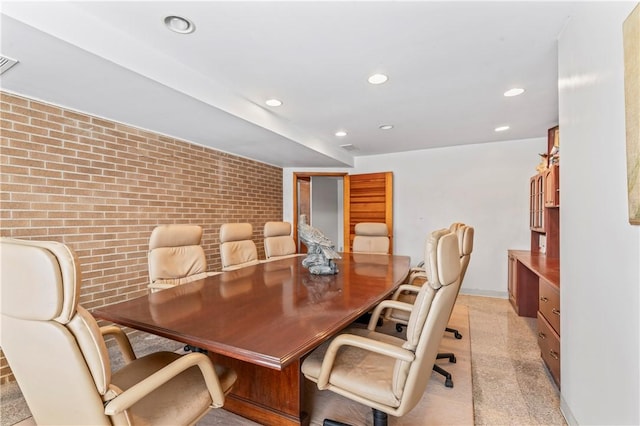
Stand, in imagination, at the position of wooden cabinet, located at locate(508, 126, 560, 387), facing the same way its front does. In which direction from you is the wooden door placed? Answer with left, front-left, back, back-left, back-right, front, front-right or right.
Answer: front

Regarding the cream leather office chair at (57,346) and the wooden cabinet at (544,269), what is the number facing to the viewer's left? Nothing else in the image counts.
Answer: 1

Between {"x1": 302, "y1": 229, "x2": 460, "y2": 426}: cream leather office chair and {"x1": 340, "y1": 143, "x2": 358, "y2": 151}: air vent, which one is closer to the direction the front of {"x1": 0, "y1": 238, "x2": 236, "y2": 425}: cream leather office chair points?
the air vent

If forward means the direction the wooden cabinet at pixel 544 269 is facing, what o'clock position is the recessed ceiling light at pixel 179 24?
The recessed ceiling light is roughly at 10 o'clock from the wooden cabinet.

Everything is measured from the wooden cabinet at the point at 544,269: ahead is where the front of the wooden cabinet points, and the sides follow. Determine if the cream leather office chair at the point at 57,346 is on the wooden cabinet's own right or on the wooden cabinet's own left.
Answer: on the wooden cabinet's own left

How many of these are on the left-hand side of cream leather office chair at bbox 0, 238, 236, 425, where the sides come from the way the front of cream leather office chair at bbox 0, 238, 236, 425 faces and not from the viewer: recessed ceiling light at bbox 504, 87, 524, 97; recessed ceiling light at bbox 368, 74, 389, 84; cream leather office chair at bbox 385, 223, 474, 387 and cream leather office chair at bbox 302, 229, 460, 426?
0

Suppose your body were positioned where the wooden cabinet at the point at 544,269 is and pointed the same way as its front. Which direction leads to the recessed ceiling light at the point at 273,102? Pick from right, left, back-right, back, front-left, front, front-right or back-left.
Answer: front-left

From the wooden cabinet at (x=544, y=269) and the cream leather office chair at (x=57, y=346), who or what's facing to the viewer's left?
the wooden cabinet

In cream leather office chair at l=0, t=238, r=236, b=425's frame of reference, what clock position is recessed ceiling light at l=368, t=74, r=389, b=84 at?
The recessed ceiling light is roughly at 1 o'clock from the cream leather office chair.

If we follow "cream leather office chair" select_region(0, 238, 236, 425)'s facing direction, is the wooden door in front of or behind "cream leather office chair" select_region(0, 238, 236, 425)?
in front

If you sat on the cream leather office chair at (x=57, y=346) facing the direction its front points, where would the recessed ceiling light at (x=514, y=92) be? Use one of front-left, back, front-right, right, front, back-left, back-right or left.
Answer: front-right

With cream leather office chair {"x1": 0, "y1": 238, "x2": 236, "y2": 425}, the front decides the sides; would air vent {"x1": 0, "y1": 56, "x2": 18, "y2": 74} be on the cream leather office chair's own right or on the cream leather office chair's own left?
on the cream leather office chair's own left

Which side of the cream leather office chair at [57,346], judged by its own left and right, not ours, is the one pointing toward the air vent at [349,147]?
front

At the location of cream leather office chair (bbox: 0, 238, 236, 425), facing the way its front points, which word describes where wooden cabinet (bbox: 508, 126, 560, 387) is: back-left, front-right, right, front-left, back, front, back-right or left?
front-right

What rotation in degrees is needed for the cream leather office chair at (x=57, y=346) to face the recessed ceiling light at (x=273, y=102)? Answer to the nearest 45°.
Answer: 0° — it already faces it

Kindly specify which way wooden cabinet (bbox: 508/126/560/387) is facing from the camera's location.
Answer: facing to the left of the viewer
